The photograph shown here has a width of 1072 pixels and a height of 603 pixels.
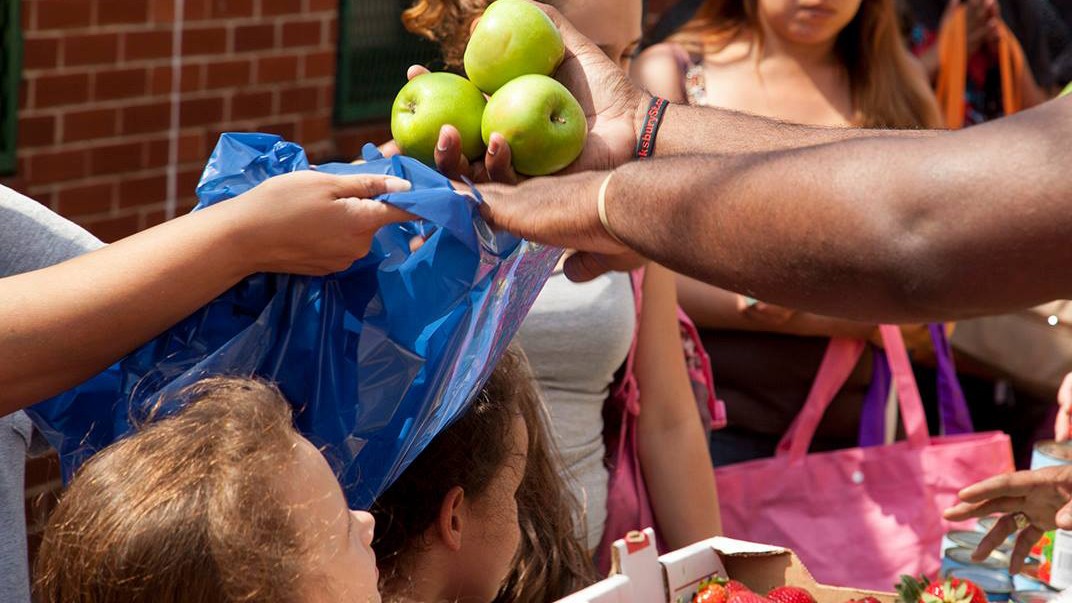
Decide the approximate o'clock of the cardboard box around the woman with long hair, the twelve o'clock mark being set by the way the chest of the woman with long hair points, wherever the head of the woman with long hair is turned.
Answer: The cardboard box is roughly at 12 o'clock from the woman with long hair.

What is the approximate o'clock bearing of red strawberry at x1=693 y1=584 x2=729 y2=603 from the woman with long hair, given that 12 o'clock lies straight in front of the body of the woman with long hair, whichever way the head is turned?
The red strawberry is roughly at 12 o'clock from the woman with long hair.

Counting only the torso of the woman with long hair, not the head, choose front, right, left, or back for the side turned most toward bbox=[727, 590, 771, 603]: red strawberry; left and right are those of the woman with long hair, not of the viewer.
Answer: front

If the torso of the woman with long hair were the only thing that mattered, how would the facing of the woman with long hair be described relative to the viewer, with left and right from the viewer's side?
facing the viewer

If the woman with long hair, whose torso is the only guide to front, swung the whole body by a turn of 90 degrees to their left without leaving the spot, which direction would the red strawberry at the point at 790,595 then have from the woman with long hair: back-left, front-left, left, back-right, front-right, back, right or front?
right

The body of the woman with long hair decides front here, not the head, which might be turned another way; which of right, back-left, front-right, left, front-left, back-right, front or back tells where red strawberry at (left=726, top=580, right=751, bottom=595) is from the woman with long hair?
front

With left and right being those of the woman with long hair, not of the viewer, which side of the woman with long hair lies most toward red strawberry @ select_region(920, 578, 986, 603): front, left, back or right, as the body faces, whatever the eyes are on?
front

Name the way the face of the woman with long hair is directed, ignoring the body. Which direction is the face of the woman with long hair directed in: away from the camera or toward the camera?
toward the camera
